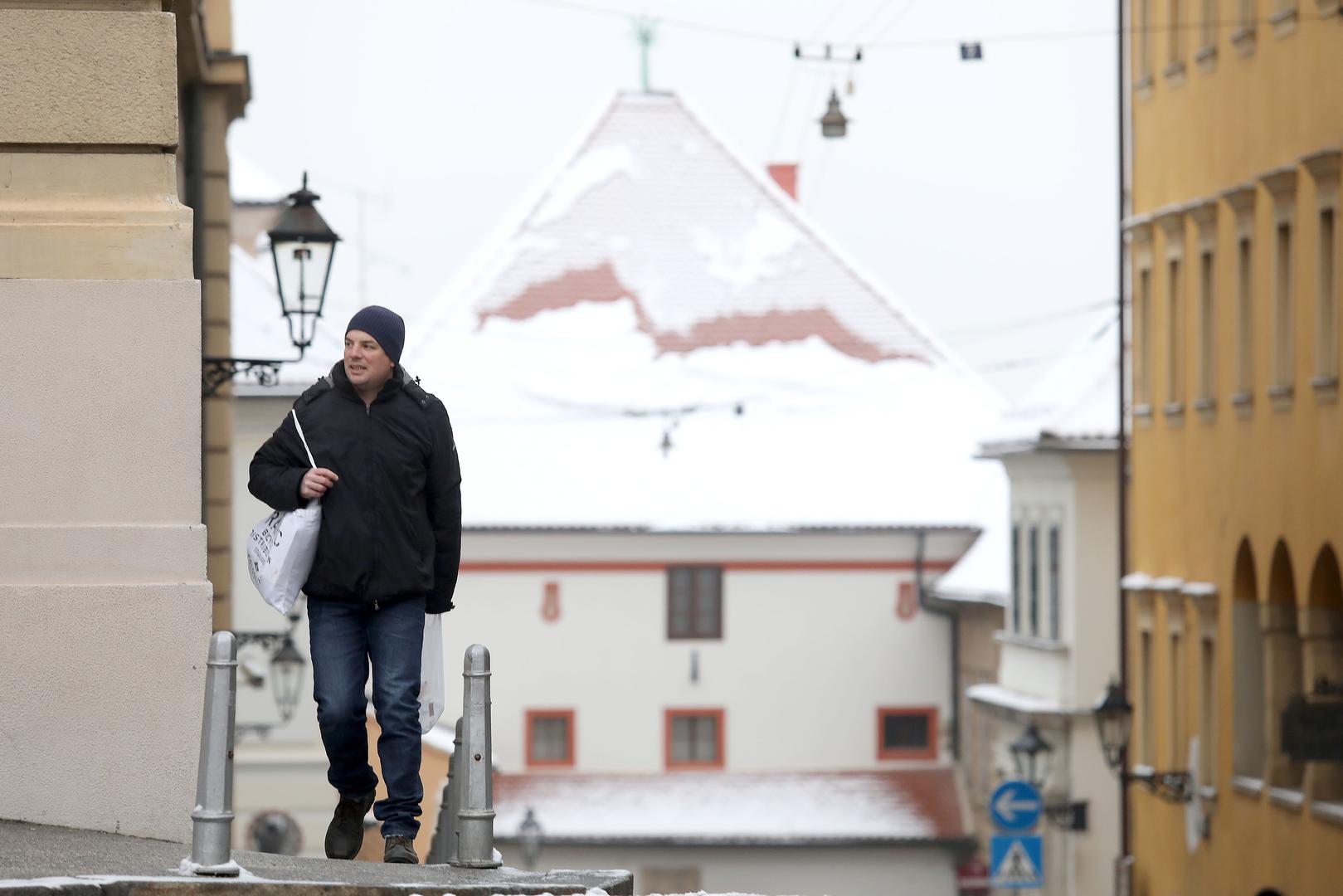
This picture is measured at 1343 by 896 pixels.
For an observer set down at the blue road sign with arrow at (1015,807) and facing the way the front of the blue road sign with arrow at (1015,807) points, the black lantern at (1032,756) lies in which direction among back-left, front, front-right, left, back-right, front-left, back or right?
back

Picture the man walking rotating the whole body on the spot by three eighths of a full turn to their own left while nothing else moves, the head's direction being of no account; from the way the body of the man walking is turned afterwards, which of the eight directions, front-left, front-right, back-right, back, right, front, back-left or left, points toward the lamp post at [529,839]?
front-left

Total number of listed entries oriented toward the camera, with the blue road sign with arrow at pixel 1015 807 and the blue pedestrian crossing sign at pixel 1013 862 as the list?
2

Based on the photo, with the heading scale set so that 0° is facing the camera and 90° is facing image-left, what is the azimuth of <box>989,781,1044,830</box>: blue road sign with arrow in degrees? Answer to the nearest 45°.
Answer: approximately 0°

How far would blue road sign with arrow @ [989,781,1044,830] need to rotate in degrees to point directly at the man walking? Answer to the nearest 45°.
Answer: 0° — it already faces them

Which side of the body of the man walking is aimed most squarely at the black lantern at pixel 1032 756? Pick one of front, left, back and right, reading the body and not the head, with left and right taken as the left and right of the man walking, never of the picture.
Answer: back

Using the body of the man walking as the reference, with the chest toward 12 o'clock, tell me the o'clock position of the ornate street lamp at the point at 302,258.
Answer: The ornate street lamp is roughly at 6 o'clock from the man walking.

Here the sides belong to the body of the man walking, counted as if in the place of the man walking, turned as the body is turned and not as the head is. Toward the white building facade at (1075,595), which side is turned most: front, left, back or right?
back

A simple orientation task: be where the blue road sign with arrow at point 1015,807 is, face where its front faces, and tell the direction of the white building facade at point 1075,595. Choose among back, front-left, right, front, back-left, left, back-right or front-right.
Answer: back
